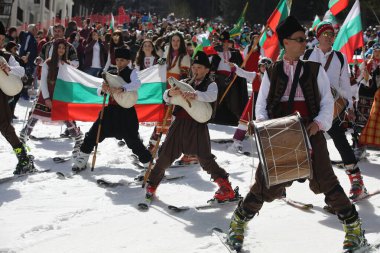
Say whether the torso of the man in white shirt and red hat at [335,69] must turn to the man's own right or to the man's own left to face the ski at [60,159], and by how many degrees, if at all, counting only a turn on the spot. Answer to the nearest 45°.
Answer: approximately 90° to the man's own right

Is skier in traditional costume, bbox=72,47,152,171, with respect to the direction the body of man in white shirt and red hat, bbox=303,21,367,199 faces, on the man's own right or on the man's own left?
on the man's own right

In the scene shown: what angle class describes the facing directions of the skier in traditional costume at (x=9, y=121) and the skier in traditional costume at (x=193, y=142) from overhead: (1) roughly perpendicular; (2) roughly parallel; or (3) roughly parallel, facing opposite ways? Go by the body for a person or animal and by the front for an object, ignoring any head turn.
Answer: roughly parallel

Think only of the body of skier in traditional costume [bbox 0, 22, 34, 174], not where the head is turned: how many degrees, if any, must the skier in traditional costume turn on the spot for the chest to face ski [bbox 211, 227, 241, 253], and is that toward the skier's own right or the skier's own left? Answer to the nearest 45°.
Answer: approximately 90° to the skier's own left

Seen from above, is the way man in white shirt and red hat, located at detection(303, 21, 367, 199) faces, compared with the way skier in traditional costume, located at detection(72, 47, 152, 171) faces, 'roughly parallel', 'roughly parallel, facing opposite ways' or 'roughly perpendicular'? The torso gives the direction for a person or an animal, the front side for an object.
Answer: roughly parallel

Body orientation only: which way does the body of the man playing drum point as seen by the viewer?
toward the camera

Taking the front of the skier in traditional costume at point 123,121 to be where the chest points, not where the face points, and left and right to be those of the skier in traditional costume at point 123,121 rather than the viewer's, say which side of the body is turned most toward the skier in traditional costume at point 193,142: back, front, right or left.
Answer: left

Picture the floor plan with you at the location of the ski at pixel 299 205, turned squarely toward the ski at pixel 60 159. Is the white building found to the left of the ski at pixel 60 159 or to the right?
right

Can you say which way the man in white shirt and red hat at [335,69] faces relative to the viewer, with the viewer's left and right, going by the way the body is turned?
facing the viewer

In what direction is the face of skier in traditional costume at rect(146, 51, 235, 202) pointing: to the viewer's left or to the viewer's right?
to the viewer's left

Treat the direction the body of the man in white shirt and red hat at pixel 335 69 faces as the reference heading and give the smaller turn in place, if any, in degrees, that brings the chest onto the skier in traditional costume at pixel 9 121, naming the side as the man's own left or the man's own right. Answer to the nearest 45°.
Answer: approximately 90° to the man's own right

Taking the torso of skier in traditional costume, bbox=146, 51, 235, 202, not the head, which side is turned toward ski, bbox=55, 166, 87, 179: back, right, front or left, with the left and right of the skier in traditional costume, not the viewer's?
right

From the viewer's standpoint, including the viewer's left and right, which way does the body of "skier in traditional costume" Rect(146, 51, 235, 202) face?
facing the viewer and to the left of the viewer

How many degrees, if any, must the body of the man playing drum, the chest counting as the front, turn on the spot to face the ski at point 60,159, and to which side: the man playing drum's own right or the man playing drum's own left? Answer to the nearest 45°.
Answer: approximately 135° to the man playing drum's own right
